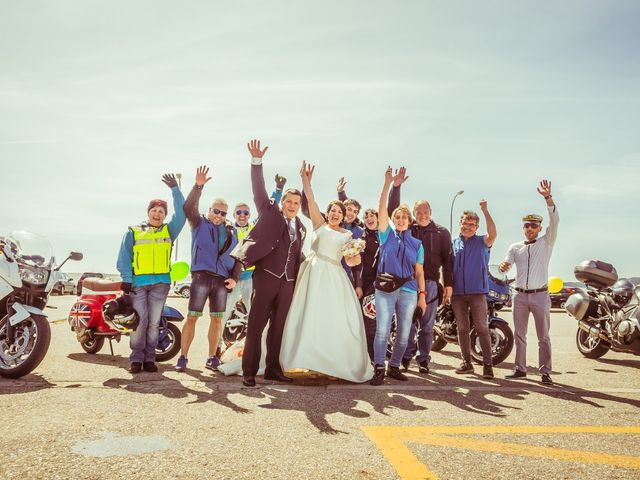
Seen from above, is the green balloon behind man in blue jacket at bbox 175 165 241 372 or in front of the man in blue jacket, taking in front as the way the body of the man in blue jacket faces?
behind

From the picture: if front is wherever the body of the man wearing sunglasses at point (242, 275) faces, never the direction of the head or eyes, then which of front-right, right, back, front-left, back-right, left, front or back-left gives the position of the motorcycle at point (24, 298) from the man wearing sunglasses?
front-right

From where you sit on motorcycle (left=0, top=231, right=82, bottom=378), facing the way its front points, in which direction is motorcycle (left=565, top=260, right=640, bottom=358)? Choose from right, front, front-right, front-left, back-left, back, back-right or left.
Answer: front-left

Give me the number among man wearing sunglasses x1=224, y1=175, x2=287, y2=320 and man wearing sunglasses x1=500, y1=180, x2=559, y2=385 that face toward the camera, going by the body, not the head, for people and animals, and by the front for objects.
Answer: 2

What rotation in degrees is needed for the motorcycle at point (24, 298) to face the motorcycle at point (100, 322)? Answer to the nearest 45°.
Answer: approximately 90° to its left

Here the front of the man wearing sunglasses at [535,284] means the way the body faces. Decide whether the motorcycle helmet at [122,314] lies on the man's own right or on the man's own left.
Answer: on the man's own right

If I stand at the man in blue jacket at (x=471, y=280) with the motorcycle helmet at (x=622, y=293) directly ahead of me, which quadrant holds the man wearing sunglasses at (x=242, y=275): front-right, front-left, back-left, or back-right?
back-left

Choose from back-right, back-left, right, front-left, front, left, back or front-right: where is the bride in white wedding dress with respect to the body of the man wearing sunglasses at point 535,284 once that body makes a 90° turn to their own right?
front-left

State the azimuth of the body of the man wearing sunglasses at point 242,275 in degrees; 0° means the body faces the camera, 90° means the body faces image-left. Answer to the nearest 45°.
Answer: approximately 0°

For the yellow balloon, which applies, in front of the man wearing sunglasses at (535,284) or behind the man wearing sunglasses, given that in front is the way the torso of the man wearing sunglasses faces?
behind

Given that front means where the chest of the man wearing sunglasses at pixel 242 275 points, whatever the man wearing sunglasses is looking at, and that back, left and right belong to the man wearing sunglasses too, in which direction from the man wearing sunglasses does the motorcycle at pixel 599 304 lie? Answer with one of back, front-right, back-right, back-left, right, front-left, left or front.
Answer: left
